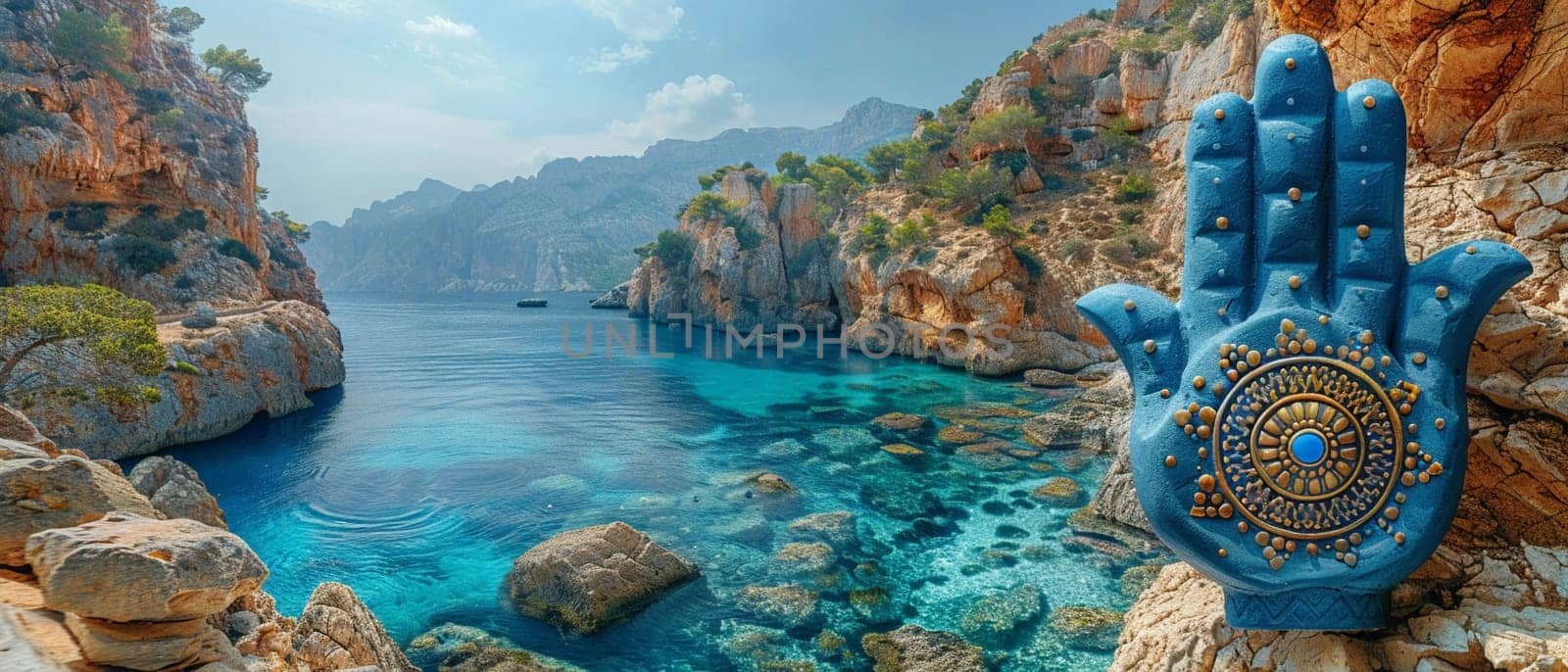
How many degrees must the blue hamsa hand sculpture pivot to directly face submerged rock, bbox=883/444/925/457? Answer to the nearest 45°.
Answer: approximately 135° to its right

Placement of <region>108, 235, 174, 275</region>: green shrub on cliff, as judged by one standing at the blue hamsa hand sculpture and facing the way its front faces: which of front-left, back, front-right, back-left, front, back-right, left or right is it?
right

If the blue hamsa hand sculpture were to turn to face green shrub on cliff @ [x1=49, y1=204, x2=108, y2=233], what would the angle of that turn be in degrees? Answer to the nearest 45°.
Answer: approximately 90° to its right

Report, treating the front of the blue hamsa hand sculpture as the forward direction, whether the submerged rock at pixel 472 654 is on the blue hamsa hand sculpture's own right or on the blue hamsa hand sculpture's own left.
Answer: on the blue hamsa hand sculpture's own right

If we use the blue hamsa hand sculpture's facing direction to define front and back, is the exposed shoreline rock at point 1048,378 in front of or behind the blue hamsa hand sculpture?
behind

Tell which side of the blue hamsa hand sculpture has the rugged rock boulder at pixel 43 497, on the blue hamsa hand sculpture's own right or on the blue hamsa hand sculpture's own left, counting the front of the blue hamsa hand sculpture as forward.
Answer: on the blue hamsa hand sculpture's own right

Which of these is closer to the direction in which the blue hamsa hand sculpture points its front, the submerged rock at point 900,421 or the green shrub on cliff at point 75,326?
the green shrub on cliff

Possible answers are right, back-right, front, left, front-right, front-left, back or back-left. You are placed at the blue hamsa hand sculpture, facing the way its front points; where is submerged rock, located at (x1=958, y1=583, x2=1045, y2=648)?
back-right

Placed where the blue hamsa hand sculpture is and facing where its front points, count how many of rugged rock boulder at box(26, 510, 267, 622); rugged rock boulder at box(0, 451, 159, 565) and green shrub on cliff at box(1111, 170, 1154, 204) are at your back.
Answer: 1

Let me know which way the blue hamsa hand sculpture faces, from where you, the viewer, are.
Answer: facing the viewer

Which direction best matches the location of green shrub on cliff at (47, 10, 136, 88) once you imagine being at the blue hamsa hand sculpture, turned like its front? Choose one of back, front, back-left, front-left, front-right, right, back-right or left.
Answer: right

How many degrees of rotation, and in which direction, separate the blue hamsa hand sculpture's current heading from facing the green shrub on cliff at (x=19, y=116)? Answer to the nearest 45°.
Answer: approximately 90° to its right
